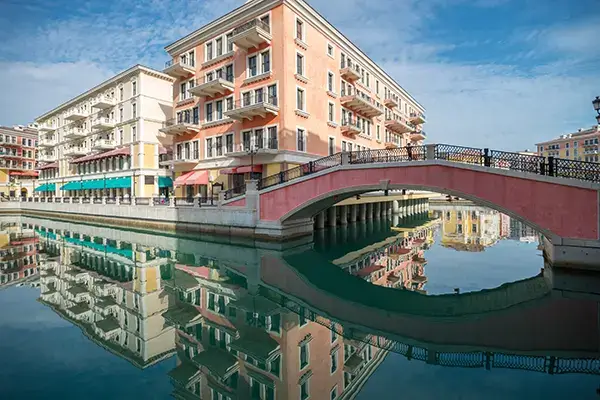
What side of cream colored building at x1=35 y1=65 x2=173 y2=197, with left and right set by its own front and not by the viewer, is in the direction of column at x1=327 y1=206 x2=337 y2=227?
left

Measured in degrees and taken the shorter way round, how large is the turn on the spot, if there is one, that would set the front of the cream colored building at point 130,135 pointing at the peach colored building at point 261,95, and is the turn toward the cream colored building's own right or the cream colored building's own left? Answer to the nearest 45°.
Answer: approximately 90° to the cream colored building's own left

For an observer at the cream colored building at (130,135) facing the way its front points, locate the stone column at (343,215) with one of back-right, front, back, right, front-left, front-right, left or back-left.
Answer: left

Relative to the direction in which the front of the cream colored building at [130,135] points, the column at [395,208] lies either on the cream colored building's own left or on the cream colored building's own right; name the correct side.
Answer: on the cream colored building's own left

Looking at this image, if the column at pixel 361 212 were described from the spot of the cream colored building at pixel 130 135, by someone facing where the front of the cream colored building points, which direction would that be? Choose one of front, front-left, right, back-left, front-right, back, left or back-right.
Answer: left
